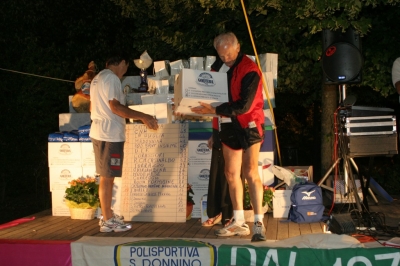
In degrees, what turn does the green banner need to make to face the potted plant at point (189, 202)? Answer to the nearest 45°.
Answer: approximately 135° to its right

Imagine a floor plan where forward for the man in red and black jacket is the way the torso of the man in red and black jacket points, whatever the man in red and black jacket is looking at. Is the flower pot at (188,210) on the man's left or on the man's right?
on the man's right

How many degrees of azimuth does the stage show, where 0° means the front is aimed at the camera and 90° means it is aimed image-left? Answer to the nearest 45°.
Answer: approximately 0°

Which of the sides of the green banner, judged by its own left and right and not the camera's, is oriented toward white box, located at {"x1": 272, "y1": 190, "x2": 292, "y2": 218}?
back

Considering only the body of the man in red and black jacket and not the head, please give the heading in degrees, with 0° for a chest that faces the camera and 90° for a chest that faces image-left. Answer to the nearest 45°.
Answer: approximately 45°

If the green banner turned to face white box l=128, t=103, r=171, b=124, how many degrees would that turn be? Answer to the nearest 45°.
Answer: approximately 135° to its right

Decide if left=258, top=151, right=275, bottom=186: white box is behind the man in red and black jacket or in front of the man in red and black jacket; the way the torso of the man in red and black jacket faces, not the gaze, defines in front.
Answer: behind

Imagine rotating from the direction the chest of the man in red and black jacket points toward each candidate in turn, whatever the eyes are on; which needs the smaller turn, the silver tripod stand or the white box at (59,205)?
the white box
